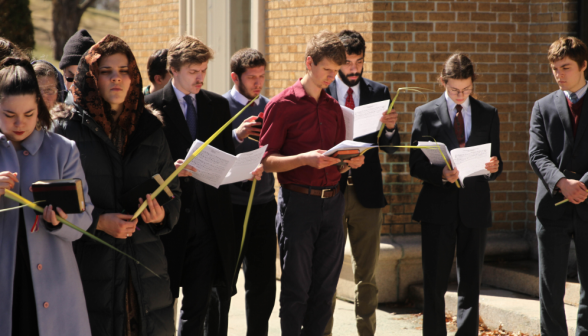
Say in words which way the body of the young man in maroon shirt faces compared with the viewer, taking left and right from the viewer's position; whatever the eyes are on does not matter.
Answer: facing the viewer and to the right of the viewer

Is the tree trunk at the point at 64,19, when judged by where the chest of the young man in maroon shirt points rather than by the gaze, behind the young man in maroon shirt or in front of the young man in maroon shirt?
behind

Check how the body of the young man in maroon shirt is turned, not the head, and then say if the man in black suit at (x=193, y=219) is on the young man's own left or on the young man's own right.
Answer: on the young man's own right

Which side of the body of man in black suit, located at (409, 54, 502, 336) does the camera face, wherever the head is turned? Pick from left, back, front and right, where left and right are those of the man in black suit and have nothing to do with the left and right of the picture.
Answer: front

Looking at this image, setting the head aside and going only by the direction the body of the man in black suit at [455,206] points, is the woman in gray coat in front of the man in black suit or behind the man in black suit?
in front

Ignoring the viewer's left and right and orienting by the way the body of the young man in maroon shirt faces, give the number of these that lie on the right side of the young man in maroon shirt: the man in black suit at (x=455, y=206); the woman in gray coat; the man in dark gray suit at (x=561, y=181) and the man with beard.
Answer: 1

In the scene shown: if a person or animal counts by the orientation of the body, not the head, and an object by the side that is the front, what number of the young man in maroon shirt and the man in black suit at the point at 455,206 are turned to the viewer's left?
0

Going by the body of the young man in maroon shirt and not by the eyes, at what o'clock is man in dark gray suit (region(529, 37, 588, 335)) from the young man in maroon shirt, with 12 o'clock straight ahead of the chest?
The man in dark gray suit is roughly at 10 o'clock from the young man in maroon shirt.

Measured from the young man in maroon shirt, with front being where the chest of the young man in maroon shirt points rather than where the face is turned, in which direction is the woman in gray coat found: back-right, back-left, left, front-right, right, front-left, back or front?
right

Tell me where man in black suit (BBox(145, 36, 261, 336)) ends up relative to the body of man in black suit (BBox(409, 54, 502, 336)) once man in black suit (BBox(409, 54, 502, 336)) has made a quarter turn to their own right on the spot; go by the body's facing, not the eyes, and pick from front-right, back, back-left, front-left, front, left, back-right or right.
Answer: front-left

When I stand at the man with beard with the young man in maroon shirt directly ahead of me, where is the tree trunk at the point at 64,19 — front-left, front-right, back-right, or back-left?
back-right

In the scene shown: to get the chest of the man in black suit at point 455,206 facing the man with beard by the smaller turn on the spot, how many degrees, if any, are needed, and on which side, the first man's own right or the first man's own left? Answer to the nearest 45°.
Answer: approximately 90° to the first man's own right

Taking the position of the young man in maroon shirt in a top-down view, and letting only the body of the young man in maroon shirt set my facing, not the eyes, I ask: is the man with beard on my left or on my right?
on my left

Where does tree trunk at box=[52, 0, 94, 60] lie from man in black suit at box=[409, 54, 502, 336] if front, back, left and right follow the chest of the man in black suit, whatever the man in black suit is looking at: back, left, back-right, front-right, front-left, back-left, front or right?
back-right
